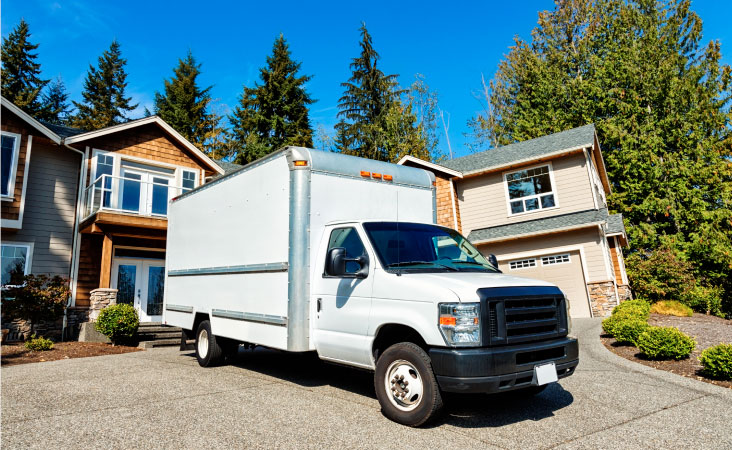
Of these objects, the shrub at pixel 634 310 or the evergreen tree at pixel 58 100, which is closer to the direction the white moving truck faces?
the shrub

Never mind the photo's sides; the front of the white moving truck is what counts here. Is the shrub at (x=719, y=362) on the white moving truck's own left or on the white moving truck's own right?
on the white moving truck's own left

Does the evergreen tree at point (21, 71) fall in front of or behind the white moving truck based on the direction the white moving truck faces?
behind

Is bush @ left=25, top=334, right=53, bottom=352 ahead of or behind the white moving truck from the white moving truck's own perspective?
behind

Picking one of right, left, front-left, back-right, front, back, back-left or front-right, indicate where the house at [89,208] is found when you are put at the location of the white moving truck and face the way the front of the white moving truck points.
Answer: back

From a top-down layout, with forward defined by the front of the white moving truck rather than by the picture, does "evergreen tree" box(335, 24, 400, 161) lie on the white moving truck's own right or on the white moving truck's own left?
on the white moving truck's own left

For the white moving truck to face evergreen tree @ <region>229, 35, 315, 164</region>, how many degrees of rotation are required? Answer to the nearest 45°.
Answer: approximately 135° to its left

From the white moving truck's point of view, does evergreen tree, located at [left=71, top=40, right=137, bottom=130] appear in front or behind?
behind

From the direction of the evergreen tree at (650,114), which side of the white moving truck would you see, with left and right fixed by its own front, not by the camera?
left

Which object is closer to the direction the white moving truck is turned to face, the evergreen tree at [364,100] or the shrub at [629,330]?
the shrub

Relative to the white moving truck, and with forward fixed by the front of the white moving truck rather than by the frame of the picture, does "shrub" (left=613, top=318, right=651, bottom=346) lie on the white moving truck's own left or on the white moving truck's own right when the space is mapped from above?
on the white moving truck's own left

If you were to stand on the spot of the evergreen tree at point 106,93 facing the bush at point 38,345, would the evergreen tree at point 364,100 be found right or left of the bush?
left

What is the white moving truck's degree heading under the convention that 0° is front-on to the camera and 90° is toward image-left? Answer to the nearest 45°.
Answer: approximately 315°

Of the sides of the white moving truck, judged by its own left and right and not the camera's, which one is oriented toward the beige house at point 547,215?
left

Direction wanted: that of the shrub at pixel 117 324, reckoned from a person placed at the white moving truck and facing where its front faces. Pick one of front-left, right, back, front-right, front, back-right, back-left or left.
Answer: back
